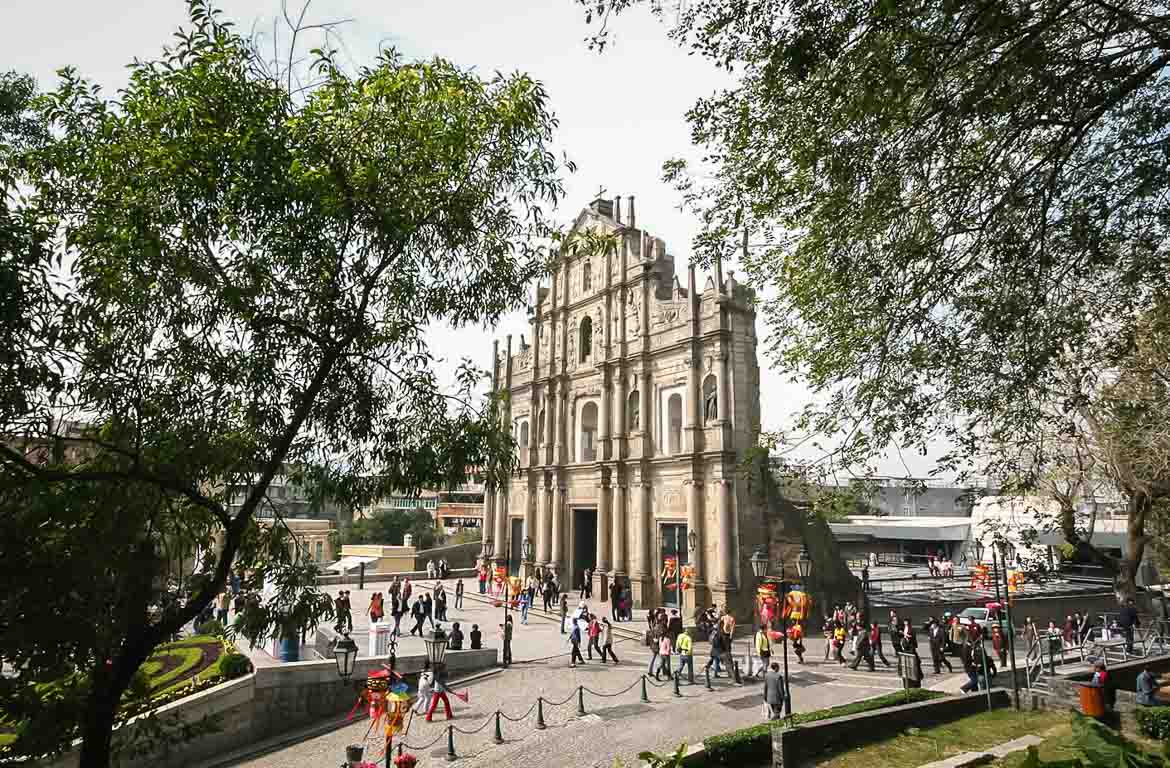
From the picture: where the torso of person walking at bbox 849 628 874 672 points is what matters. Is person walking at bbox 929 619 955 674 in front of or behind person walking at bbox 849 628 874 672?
behind

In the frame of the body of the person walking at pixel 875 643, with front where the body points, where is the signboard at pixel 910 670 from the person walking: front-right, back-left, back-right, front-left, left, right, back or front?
left

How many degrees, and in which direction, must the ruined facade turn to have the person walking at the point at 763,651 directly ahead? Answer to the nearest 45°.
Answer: approximately 45° to its left

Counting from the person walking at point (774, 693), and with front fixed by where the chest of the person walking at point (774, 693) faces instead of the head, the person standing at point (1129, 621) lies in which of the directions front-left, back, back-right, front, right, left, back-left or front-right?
front-right

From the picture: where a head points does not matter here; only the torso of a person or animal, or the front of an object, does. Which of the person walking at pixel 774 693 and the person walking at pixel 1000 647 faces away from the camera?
the person walking at pixel 774 693

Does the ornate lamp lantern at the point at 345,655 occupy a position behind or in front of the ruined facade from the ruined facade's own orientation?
in front

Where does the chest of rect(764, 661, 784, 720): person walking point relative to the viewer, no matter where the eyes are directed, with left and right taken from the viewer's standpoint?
facing away from the viewer
